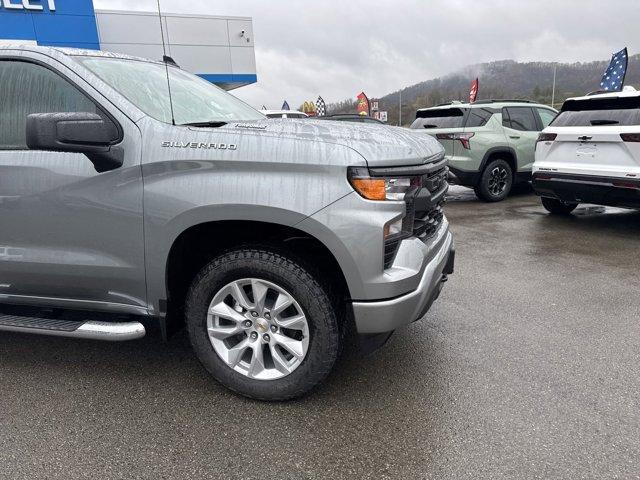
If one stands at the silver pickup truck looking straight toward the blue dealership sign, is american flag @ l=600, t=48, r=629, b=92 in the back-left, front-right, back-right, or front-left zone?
front-right

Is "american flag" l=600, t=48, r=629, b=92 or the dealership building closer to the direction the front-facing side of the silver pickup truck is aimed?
the american flag

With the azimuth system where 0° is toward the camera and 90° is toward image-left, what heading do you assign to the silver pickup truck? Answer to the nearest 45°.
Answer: approximately 270°

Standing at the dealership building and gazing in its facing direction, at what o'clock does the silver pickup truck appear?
The silver pickup truck is roughly at 12 o'clock from the dealership building.

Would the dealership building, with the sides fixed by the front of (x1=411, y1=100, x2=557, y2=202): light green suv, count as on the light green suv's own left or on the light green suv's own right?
on the light green suv's own left

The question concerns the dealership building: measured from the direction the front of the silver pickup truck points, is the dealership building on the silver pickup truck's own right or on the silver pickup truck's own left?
on the silver pickup truck's own left

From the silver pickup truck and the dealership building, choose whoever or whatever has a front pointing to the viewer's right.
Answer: the silver pickup truck

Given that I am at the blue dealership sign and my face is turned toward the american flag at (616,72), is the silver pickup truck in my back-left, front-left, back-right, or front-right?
front-right

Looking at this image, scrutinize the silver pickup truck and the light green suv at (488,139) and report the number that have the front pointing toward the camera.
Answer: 0

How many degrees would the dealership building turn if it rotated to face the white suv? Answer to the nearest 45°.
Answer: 0° — it already faces it

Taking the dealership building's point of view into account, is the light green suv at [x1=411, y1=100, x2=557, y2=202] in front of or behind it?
in front

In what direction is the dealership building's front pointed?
toward the camera

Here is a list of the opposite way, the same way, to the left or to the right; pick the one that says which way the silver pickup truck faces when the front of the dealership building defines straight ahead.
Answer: to the left

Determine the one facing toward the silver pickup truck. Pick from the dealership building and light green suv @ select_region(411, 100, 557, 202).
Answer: the dealership building
